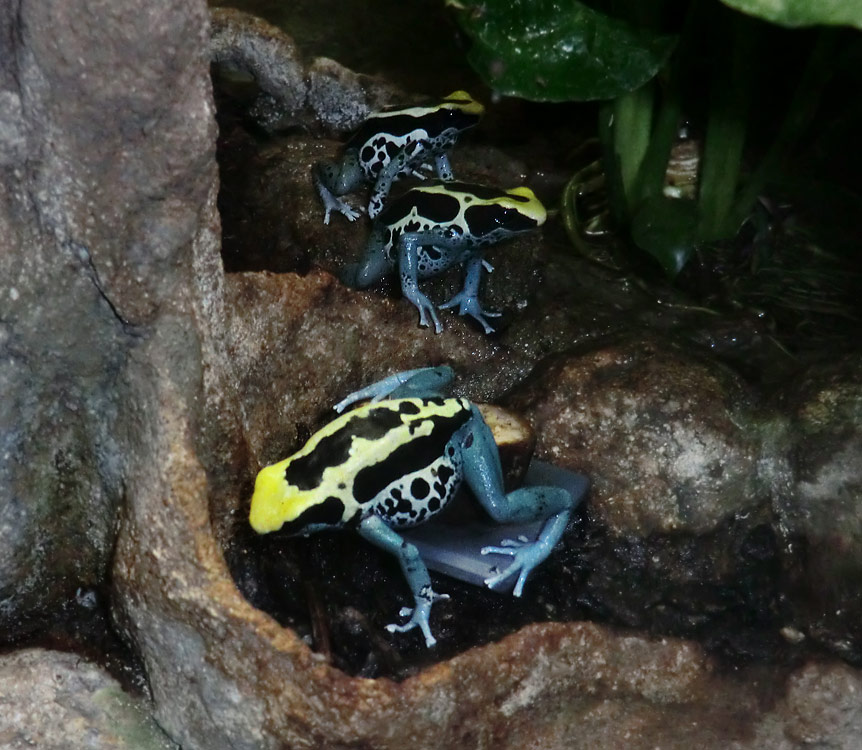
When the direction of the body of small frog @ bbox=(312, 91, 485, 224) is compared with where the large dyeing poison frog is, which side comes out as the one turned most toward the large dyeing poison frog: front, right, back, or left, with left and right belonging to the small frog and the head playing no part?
right

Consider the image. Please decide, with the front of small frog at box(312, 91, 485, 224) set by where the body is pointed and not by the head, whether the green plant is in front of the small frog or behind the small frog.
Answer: in front

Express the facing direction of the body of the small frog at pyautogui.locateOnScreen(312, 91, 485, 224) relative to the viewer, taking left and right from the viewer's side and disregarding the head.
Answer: facing to the right of the viewer

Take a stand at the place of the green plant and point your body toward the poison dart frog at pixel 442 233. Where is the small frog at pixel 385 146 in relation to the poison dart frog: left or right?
right

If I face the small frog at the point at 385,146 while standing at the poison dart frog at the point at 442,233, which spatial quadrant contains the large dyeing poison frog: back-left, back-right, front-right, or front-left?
back-left
